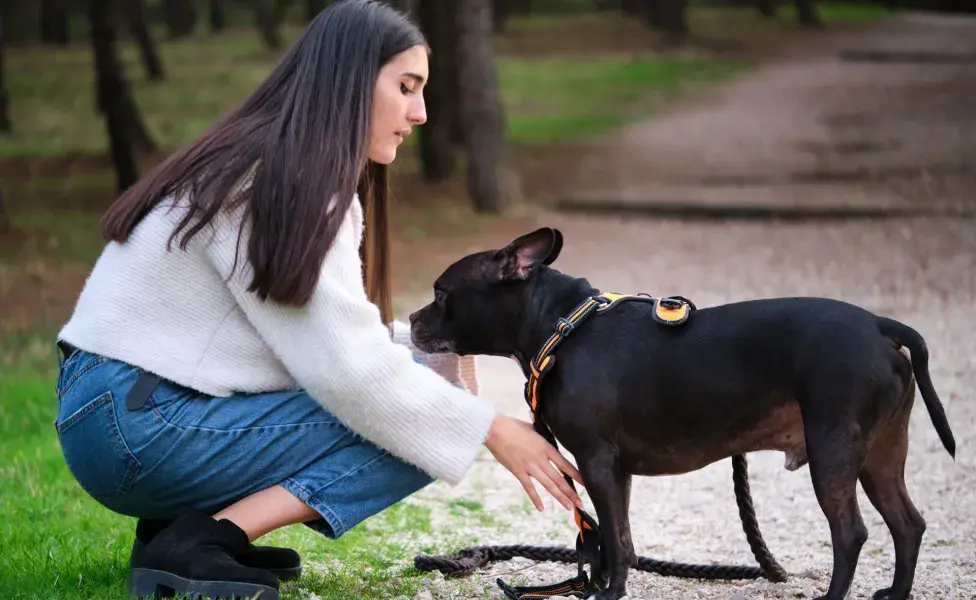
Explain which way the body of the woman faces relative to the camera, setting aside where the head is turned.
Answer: to the viewer's right

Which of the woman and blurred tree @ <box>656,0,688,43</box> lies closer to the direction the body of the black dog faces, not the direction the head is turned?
the woman

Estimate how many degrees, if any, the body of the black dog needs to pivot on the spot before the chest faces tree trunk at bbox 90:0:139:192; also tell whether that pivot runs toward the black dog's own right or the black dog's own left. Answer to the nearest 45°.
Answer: approximately 45° to the black dog's own right

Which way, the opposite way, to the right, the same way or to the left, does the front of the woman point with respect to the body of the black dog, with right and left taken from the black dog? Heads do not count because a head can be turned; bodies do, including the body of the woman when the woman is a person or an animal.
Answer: the opposite way

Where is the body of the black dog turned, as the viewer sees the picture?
to the viewer's left

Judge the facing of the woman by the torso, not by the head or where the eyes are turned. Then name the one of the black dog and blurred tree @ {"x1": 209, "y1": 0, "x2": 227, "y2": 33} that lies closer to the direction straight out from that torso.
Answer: the black dog

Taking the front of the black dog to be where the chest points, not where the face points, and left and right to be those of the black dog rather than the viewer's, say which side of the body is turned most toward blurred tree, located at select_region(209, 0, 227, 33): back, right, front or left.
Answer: right

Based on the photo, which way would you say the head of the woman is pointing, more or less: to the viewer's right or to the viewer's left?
to the viewer's right

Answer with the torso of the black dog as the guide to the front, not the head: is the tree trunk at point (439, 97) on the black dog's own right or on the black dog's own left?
on the black dog's own right
